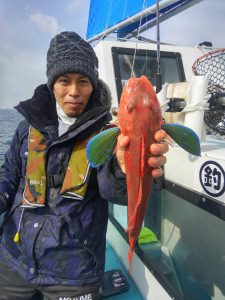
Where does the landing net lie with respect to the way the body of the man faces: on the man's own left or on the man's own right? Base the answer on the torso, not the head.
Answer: on the man's own left

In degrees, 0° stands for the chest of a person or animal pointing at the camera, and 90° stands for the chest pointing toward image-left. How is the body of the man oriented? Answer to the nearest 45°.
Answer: approximately 0°

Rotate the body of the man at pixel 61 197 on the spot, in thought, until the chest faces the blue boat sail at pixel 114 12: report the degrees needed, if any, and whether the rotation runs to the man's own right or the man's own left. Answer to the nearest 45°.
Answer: approximately 180°
